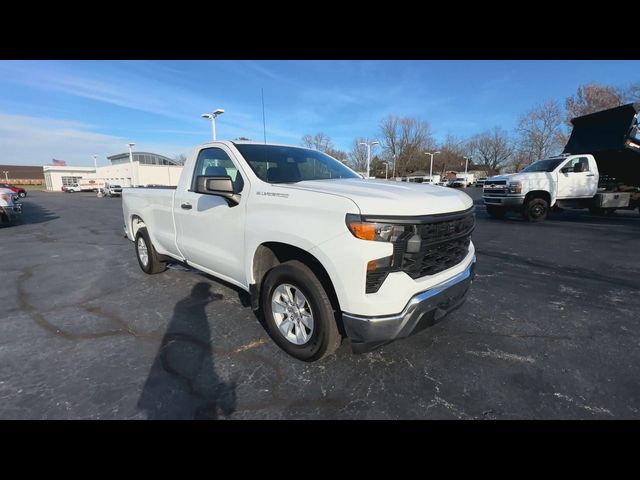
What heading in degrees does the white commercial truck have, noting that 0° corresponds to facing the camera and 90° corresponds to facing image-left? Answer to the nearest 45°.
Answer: approximately 45°

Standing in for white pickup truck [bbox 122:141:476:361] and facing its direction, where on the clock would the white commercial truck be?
The white commercial truck is roughly at 9 o'clock from the white pickup truck.

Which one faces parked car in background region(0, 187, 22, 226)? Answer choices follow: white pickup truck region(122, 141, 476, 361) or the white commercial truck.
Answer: the white commercial truck

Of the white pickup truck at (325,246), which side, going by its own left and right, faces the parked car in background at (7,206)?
back

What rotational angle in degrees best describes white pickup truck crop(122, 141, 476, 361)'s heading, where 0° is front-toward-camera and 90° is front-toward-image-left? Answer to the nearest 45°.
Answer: approximately 315°

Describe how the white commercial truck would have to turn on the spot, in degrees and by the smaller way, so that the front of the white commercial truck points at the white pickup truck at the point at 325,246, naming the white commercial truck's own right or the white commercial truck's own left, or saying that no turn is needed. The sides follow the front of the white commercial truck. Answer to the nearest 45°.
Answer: approximately 45° to the white commercial truck's own left

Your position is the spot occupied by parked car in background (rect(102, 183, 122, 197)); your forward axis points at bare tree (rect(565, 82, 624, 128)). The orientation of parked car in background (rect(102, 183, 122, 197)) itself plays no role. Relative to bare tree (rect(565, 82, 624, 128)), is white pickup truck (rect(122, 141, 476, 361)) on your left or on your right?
right

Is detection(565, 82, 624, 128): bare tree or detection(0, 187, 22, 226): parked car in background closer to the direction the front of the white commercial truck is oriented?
the parked car in background
